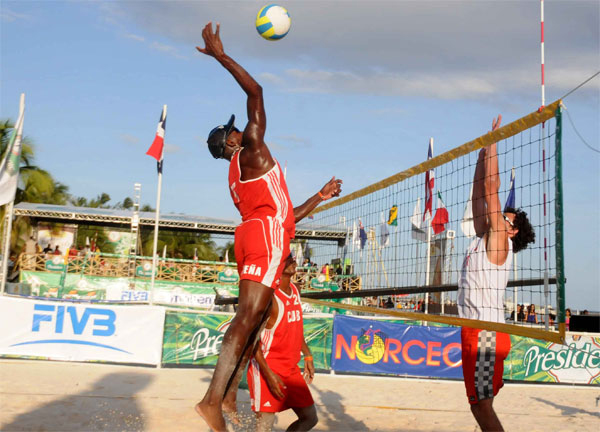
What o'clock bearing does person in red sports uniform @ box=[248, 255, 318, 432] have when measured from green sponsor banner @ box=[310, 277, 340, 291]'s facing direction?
The person in red sports uniform is roughly at 12 o'clock from the green sponsor banner.

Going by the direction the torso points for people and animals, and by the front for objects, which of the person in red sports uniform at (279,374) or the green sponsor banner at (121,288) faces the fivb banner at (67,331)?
the green sponsor banner

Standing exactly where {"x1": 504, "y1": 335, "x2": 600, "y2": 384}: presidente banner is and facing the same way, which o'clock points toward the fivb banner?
The fivb banner is roughly at 2 o'clock from the presidente banner.

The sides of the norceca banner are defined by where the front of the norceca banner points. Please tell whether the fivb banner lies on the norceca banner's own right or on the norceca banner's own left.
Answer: on the norceca banner's own right

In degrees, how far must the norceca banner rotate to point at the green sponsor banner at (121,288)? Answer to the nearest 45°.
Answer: approximately 135° to its right

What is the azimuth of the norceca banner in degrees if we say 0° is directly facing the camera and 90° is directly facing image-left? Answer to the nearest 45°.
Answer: approximately 0°

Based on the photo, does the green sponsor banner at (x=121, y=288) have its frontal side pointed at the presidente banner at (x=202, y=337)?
yes
